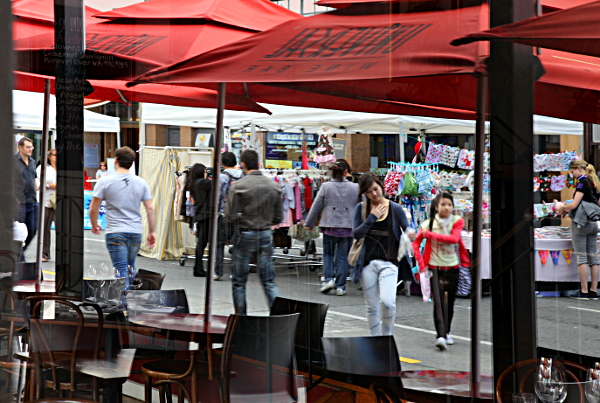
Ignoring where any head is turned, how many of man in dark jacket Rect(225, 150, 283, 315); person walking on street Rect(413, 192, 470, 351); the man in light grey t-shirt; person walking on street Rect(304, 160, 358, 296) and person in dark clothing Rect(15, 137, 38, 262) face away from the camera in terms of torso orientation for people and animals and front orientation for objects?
3

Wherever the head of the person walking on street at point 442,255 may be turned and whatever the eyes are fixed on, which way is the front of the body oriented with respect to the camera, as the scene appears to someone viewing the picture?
toward the camera

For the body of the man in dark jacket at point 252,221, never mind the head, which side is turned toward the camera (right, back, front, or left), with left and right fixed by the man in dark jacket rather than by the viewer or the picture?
back

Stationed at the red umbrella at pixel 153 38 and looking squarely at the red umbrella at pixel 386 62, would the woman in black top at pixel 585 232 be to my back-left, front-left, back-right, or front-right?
front-left

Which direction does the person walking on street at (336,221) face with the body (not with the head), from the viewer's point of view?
away from the camera

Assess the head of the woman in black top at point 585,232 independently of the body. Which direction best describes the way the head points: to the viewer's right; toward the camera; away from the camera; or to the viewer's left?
to the viewer's left

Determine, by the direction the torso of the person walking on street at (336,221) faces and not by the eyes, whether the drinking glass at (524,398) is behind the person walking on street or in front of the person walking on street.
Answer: behind

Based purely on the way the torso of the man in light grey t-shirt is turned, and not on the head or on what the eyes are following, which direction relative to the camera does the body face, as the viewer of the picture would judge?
away from the camera

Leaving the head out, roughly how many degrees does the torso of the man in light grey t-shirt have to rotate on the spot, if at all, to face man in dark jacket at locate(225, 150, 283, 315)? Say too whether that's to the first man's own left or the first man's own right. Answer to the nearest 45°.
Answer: approximately 135° to the first man's own right
